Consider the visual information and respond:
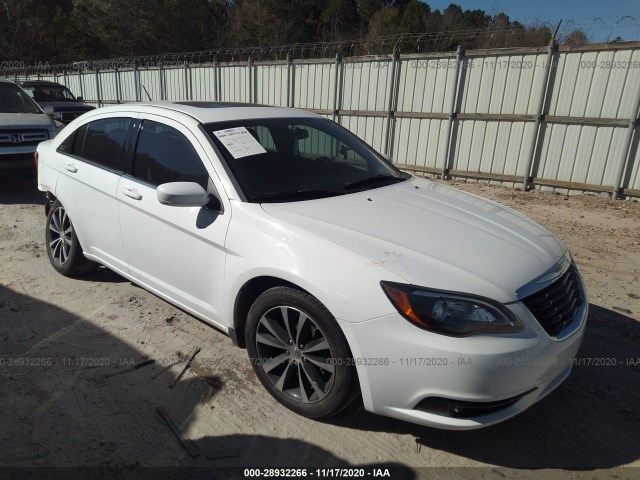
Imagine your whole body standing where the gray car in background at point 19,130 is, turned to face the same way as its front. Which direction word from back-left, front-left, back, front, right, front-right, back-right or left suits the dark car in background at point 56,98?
back-left

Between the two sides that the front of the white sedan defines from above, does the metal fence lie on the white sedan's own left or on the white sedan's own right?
on the white sedan's own left

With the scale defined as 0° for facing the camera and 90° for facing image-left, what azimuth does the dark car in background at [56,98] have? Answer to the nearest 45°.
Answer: approximately 315°

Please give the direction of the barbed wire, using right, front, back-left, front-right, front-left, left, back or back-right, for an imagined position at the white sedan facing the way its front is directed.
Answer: back-left

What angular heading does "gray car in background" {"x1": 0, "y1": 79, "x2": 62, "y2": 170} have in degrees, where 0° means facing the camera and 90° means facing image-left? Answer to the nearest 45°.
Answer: approximately 315°
